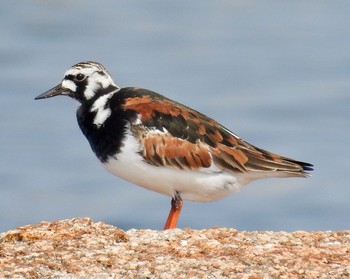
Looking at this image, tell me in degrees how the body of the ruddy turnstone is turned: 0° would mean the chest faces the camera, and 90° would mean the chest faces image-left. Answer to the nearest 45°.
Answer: approximately 90°
